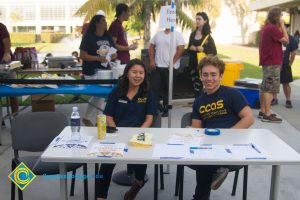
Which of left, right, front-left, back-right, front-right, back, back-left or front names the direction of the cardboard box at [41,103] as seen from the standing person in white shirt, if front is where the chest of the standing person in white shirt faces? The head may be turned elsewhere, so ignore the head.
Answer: right

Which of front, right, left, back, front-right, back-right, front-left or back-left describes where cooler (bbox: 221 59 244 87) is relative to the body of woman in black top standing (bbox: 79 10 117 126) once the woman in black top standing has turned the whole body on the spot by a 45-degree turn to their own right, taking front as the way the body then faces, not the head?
back-left

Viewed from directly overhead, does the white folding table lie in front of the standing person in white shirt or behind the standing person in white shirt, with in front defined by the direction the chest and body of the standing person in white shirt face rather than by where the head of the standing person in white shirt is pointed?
in front

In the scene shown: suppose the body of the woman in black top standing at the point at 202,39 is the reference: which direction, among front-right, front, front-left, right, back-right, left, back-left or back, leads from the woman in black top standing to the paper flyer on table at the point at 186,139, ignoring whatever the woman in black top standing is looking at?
front-left

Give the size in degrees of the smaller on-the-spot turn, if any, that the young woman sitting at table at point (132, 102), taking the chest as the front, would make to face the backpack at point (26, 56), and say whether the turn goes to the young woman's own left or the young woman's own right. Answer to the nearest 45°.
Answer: approximately 135° to the young woman's own right

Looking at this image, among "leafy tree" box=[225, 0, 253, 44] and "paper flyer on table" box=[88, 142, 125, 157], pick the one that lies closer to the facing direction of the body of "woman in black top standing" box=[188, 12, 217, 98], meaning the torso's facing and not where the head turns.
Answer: the paper flyer on table

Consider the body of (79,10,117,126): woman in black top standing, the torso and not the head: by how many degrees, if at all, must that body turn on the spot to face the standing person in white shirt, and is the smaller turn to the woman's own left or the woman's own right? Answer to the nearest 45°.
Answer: approximately 90° to the woman's own left

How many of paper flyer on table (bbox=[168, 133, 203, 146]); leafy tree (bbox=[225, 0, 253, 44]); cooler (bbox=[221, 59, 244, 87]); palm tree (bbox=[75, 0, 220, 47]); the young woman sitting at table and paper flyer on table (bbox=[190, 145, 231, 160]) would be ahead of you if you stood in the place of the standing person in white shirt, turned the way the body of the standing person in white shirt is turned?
3

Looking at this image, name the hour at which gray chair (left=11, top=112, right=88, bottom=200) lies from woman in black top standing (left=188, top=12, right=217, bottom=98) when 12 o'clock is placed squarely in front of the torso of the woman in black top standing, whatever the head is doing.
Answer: The gray chair is roughly at 11 o'clock from the woman in black top standing.

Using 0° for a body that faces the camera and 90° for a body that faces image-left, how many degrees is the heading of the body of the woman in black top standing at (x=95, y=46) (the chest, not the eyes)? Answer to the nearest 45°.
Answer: approximately 315°

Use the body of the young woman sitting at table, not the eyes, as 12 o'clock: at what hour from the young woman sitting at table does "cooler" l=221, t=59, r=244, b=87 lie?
The cooler is roughly at 7 o'clock from the young woman sitting at table.

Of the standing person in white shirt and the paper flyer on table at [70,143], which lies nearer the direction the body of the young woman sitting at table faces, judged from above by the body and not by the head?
the paper flyer on table

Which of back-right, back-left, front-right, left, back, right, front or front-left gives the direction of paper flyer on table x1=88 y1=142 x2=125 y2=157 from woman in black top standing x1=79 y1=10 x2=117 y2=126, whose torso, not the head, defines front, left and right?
front-right

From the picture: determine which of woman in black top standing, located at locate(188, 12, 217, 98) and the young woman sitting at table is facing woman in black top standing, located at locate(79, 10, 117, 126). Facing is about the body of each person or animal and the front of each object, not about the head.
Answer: woman in black top standing, located at locate(188, 12, 217, 98)
